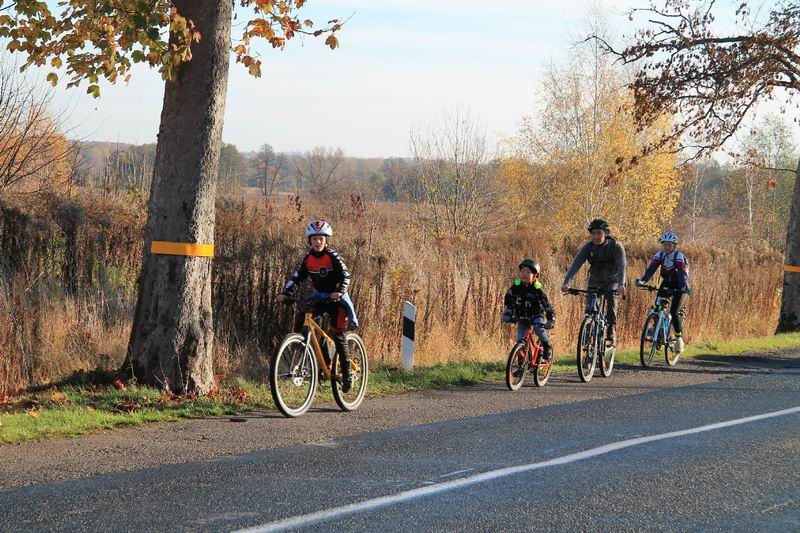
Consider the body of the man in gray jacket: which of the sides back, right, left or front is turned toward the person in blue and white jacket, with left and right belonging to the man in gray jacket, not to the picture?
back

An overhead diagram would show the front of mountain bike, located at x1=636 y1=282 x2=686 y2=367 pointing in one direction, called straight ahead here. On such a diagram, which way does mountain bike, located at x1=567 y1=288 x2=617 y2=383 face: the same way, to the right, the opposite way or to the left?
the same way

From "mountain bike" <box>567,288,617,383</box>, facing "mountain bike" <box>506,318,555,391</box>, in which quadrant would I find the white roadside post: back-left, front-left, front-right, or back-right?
front-right

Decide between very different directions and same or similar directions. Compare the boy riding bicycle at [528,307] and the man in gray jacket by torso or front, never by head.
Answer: same or similar directions

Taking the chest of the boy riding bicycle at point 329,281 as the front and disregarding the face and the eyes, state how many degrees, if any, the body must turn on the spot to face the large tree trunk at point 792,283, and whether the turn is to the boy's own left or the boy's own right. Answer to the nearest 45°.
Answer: approximately 180°

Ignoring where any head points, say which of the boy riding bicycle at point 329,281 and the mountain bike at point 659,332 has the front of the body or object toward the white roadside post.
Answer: the mountain bike

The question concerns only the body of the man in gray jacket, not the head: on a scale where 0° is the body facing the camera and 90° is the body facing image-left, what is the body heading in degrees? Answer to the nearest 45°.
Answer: approximately 45°

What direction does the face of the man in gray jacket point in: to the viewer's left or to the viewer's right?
to the viewer's left

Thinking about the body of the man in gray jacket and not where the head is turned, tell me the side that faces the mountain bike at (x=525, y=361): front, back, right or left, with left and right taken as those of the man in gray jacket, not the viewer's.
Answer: front

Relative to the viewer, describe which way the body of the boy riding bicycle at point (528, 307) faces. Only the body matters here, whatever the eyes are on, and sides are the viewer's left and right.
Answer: facing the viewer and to the left of the viewer

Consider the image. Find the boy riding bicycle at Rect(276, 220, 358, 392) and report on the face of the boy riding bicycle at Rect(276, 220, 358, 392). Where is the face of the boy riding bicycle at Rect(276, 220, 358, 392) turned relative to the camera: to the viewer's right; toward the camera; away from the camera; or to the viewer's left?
toward the camera

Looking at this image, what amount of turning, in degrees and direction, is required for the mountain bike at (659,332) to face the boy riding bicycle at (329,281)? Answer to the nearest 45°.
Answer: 0° — it already faces them

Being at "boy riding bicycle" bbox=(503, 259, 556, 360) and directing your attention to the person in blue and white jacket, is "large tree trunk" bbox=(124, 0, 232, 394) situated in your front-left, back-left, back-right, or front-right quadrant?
back-left

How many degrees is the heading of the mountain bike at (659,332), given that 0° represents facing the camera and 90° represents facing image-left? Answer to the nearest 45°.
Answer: approximately 45°

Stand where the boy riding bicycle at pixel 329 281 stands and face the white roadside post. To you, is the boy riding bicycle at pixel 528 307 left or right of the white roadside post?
right

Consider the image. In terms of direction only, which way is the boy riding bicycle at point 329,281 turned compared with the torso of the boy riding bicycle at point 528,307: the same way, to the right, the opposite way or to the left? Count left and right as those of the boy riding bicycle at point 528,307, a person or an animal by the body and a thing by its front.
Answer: the same way

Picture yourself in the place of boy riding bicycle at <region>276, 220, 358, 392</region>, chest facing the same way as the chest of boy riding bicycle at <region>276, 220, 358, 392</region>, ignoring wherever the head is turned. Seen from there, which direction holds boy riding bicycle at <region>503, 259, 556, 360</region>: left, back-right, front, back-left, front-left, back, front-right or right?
back

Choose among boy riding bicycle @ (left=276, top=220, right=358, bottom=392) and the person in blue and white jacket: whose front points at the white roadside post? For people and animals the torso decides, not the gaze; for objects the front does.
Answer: the person in blue and white jacket

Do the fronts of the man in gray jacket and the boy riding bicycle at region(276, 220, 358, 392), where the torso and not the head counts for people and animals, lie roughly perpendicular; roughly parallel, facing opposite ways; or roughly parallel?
roughly parallel

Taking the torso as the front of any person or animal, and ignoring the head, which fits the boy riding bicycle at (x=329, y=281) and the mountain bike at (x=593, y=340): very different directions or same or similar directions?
same or similar directions

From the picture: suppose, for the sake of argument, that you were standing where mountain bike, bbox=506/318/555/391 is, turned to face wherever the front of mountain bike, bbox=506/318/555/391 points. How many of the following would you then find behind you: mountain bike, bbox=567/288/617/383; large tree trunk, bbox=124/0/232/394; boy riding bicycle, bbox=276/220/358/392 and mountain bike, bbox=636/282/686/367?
2
